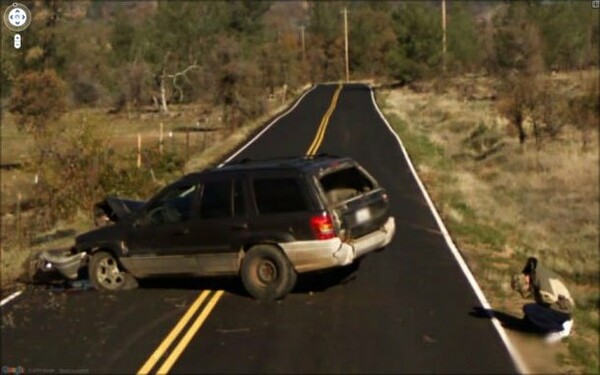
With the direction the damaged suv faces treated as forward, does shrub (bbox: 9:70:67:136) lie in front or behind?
in front

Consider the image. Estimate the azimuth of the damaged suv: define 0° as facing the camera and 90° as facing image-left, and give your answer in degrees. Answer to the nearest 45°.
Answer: approximately 135°
